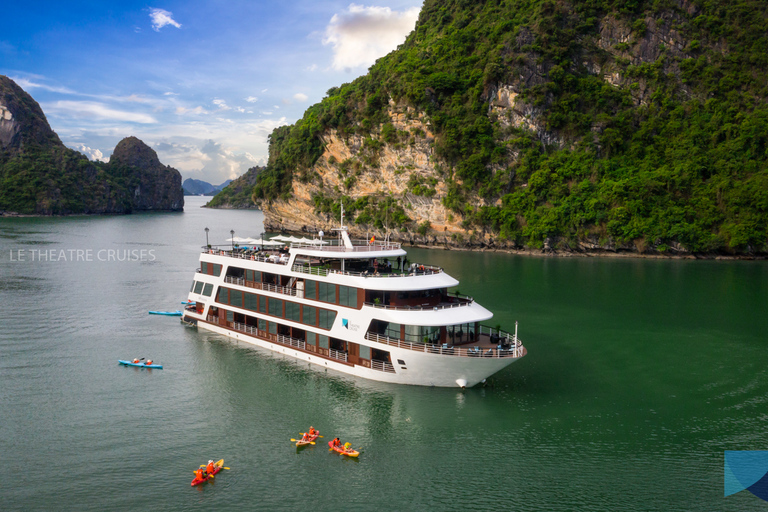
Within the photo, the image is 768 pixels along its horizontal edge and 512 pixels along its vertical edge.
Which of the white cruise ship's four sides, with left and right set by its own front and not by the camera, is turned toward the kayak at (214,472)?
right

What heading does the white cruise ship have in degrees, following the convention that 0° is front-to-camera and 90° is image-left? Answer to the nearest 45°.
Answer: approximately 315°

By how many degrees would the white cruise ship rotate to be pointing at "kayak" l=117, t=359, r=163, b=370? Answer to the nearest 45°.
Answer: approximately 135° to its right
